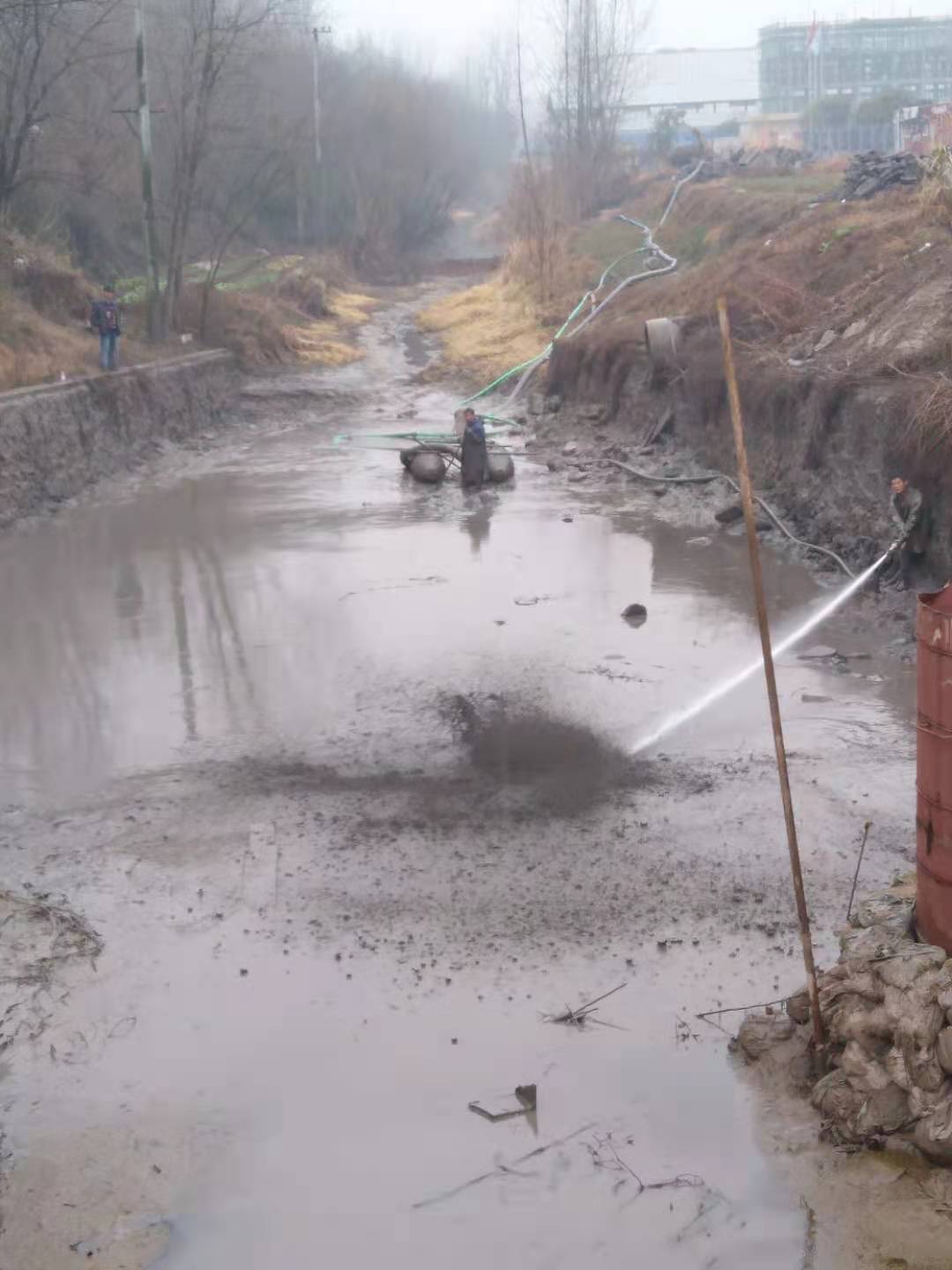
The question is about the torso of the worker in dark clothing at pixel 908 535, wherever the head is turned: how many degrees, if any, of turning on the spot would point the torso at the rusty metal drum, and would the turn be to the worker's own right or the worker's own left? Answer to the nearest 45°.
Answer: approximately 45° to the worker's own left

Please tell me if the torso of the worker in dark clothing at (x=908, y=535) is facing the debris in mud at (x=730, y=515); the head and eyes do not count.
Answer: no

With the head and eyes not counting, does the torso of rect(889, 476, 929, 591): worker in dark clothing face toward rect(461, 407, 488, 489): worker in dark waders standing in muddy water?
no

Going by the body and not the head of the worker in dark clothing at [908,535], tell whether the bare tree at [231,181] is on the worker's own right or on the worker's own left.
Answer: on the worker's own right

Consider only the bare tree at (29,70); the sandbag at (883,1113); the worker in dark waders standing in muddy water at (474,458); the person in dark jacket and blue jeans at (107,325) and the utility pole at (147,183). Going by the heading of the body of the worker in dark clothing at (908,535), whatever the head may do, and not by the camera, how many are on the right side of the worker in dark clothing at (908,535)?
4

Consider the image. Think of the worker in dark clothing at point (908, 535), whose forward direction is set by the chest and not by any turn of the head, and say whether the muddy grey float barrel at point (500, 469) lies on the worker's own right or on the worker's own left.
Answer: on the worker's own right

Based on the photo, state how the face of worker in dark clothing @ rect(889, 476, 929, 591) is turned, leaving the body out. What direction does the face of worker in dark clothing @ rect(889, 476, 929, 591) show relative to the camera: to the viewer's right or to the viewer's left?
to the viewer's left

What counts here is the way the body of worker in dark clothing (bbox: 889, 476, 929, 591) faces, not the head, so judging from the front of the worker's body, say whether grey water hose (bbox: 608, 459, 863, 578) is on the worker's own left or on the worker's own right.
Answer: on the worker's own right

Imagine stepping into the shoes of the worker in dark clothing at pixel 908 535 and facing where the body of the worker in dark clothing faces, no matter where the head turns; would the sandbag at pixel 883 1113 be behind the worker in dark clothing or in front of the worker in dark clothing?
in front

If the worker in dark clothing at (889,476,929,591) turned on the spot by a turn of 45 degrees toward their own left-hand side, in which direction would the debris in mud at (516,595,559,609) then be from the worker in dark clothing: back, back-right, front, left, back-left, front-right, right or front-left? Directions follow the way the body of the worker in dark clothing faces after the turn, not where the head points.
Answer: right

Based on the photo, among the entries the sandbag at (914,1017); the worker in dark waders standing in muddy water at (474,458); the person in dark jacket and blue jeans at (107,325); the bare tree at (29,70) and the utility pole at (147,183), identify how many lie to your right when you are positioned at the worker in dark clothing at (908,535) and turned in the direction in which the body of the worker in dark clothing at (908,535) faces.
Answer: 4

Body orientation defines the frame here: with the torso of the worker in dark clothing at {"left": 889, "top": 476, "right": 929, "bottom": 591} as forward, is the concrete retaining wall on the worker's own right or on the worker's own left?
on the worker's own right

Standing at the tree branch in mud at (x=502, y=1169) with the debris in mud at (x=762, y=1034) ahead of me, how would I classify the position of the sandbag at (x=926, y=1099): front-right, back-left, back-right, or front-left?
front-right

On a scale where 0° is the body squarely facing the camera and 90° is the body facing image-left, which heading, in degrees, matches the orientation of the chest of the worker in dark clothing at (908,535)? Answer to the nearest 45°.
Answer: approximately 45°

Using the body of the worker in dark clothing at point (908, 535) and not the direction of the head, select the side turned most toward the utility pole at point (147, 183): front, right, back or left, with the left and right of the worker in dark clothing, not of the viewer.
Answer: right

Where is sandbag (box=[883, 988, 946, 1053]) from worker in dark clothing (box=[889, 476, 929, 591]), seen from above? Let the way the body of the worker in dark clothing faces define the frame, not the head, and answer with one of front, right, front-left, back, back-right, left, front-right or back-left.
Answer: front-left

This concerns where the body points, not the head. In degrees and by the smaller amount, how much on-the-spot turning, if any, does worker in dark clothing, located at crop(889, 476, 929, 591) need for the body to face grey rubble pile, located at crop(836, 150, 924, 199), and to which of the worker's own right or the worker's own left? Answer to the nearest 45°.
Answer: approximately 135° to the worker's own right
